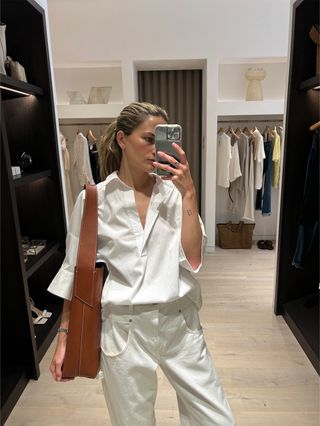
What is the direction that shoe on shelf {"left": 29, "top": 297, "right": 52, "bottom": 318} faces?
to the viewer's right

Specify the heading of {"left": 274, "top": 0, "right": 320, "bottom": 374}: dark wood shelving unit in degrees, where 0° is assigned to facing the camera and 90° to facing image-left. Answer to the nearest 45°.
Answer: approximately 90°

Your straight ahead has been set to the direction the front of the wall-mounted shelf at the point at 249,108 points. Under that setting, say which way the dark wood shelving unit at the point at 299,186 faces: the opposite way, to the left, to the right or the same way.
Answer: to the right

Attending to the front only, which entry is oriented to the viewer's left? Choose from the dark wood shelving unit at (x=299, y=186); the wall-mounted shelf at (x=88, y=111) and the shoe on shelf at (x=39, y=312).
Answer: the dark wood shelving unit

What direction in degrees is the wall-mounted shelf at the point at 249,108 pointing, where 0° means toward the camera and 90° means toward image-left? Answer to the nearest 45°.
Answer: approximately 0°

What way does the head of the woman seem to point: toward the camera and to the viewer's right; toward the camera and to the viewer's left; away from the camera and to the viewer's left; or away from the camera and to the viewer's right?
toward the camera and to the viewer's right

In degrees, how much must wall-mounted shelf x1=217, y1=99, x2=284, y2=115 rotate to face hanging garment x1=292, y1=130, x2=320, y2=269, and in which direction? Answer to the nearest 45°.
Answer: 0° — it already faces it

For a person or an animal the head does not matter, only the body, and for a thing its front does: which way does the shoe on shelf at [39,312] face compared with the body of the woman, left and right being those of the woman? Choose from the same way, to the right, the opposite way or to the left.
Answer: to the left

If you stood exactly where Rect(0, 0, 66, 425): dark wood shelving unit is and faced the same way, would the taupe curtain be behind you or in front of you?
in front

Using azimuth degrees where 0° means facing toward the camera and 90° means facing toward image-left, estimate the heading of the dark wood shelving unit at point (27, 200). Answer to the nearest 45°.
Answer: approximately 270°
